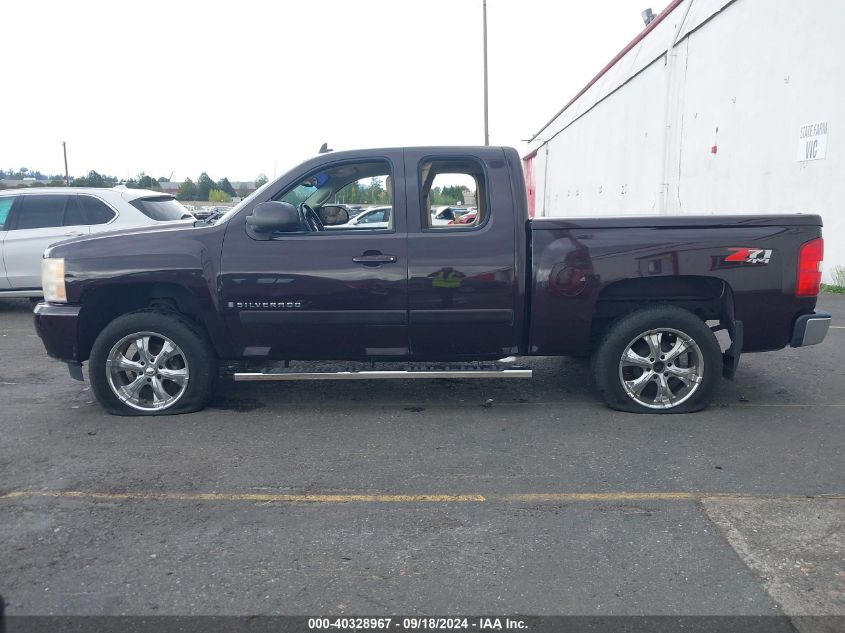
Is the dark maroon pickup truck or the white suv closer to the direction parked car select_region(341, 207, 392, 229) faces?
the white suv

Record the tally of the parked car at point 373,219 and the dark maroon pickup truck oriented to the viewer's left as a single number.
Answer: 2

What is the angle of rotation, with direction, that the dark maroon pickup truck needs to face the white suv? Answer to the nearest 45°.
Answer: approximately 45° to its right

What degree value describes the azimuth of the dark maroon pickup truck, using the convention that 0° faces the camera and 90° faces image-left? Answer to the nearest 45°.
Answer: approximately 90°

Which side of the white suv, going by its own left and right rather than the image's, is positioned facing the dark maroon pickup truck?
back

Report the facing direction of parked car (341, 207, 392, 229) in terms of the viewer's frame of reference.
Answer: facing to the left of the viewer

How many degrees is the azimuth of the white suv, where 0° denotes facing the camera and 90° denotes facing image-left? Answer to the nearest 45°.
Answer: approximately 135°
